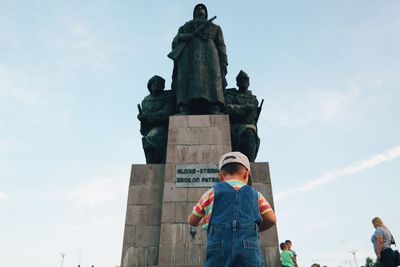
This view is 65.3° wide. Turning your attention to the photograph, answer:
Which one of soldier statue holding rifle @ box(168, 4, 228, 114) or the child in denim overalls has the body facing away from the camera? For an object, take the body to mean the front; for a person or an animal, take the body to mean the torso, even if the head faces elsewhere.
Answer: the child in denim overalls

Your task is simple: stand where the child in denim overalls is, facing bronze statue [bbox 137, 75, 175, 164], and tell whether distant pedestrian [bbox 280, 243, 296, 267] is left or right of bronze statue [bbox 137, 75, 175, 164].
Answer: right

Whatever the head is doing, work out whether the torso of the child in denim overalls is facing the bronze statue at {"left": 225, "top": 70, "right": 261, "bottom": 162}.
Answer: yes

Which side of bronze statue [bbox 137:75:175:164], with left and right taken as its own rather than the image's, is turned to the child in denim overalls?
front

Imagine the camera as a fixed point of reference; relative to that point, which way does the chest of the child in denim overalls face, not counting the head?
away from the camera

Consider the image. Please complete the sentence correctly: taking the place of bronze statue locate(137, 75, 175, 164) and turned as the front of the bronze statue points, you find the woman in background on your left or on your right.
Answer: on your left

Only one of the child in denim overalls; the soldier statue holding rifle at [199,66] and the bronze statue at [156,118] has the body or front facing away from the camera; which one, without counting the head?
the child in denim overalls

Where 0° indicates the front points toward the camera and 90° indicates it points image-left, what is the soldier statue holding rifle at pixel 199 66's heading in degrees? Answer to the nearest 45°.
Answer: approximately 0°

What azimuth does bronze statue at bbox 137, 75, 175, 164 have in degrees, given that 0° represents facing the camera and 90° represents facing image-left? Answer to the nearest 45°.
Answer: approximately 0°

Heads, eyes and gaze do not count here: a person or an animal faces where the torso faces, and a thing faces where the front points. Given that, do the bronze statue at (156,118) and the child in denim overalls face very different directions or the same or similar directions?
very different directions
